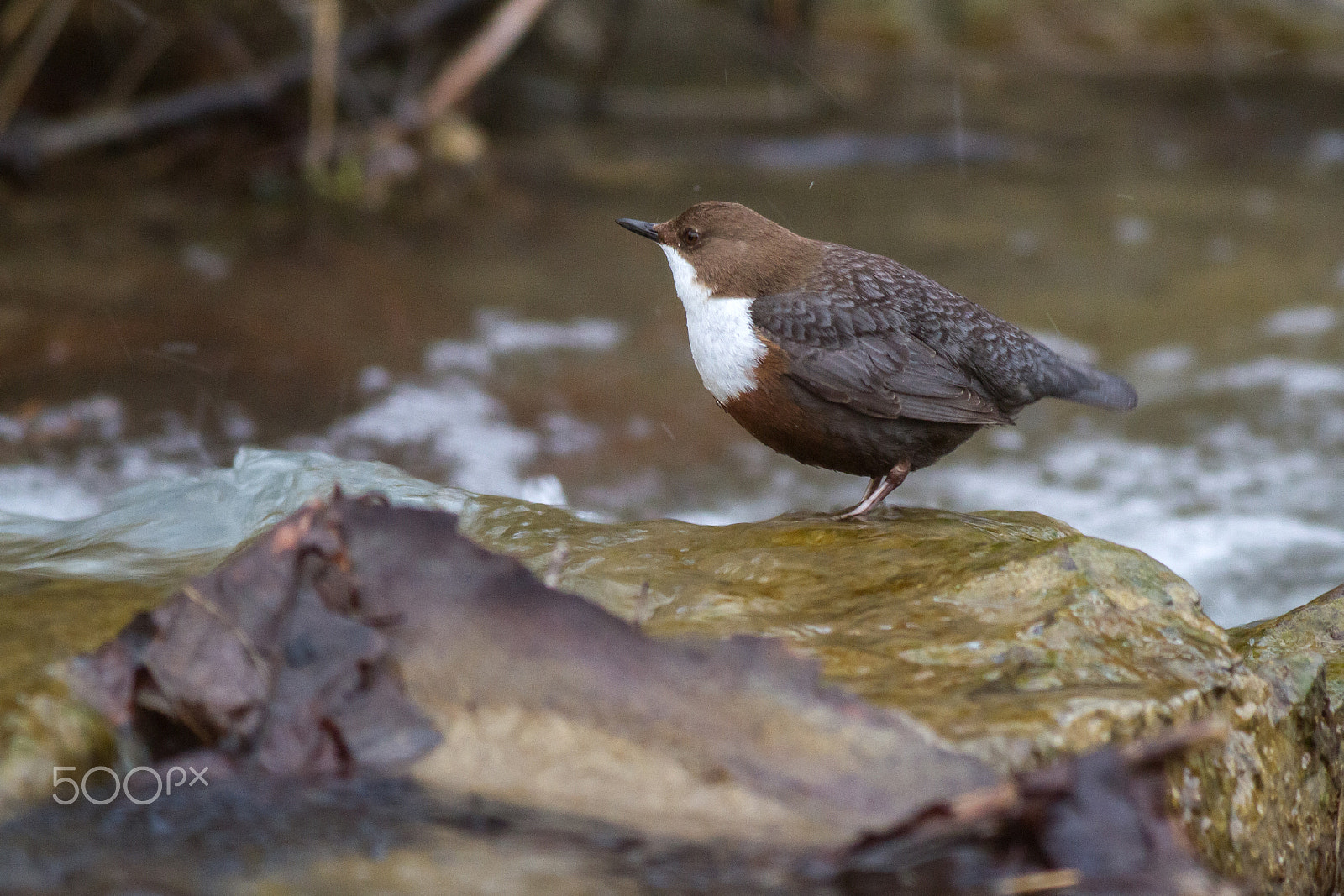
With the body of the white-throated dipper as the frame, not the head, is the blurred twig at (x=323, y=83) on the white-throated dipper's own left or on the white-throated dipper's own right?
on the white-throated dipper's own right

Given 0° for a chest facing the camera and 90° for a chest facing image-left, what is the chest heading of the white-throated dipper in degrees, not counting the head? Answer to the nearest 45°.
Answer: approximately 90°

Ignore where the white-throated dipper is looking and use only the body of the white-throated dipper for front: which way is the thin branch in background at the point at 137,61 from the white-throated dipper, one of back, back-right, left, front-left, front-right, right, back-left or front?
front-right

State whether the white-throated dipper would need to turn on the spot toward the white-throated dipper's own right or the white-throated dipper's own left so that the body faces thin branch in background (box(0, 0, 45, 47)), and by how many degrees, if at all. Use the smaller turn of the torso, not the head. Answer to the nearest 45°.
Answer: approximately 45° to the white-throated dipper's own right
